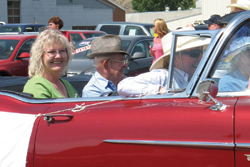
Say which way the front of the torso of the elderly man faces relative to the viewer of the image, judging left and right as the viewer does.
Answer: facing to the right of the viewer

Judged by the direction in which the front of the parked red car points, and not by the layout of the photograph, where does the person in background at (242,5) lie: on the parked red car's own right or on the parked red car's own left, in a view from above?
on the parked red car's own left
